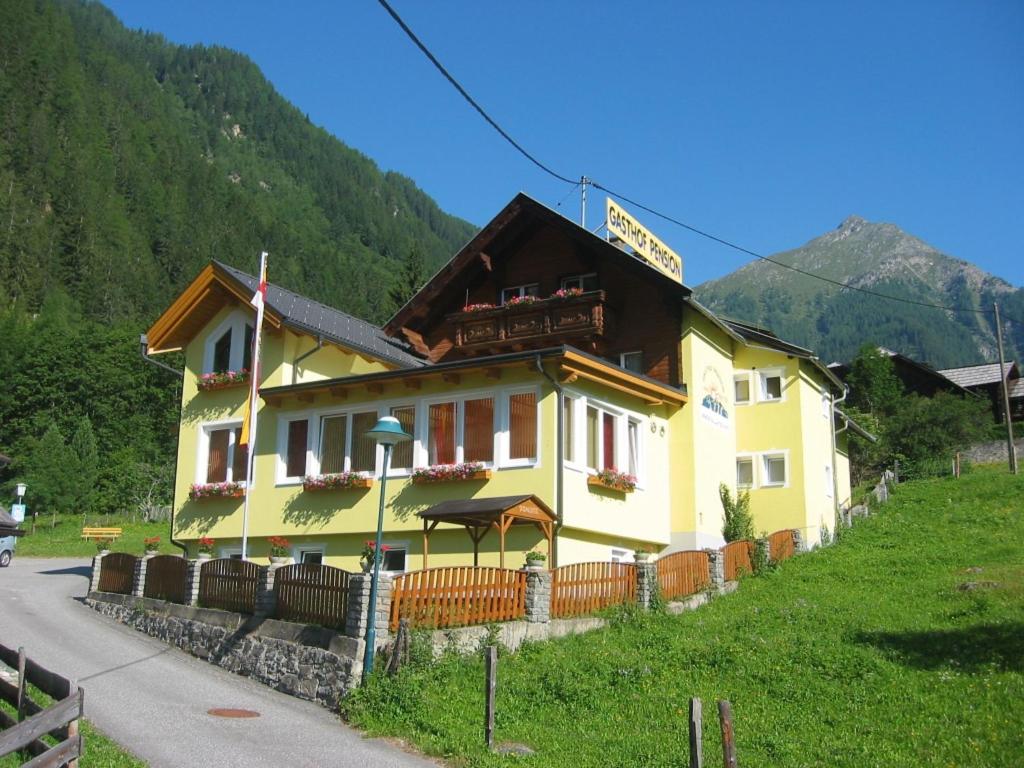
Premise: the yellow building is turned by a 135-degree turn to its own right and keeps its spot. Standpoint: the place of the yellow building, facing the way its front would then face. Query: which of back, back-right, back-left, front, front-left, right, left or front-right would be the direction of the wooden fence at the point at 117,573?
left

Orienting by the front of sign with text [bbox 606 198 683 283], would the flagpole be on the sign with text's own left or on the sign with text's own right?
on the sign with text's own right

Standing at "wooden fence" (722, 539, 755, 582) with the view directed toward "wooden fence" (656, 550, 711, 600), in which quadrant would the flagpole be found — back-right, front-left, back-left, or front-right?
front-right

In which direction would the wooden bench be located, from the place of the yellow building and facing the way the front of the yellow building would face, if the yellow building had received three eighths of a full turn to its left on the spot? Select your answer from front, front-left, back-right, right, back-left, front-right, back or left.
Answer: back-left

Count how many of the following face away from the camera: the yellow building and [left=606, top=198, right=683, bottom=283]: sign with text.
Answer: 0

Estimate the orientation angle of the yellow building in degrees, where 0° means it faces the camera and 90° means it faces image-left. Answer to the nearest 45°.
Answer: approximately 45°

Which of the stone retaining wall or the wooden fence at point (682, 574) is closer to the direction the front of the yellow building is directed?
the stone retaining wall

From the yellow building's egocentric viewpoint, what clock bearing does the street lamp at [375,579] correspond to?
The street lamp is roughly at 11 o'clock from the yellow building.

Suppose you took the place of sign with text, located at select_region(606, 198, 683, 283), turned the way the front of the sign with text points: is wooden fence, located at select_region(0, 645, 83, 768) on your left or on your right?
on your right
